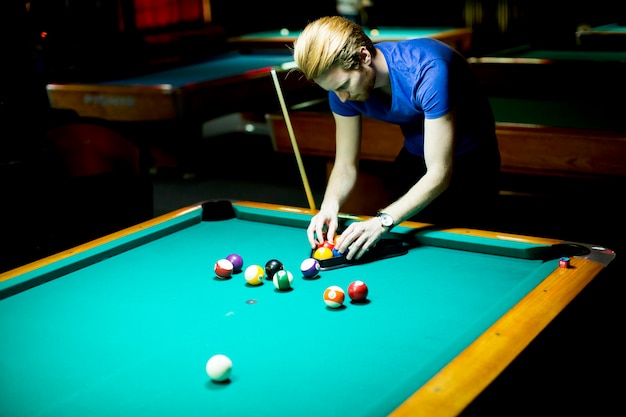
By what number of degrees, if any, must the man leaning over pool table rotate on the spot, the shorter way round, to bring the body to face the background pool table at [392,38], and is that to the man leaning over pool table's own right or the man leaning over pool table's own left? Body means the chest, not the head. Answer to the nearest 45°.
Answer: approximately 135° to the man leaning over pool table's own right

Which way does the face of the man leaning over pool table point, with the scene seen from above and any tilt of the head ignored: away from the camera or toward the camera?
toward the camera

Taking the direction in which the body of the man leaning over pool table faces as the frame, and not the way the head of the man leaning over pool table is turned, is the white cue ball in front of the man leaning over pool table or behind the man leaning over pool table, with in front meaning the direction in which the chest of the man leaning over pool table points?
in front

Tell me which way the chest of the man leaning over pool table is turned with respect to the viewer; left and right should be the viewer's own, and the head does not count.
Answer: facing the viewer and to the left of the viewer

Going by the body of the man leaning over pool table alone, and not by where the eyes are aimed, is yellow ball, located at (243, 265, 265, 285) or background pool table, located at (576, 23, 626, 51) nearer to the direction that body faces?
the yellow ball

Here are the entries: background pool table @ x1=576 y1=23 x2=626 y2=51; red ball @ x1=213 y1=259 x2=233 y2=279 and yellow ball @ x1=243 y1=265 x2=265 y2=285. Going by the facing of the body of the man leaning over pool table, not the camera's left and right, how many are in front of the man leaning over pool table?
2

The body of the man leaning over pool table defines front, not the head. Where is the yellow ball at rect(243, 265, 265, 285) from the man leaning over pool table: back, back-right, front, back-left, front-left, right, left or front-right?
front

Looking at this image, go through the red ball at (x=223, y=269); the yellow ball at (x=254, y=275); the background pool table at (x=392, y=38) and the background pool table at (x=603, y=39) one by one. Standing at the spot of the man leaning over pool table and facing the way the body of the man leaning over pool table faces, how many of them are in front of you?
2

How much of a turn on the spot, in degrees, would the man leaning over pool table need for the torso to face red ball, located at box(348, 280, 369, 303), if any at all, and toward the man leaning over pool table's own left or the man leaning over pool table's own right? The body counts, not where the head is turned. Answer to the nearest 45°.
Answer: approximately 45° to the man leaning over pool table's own left

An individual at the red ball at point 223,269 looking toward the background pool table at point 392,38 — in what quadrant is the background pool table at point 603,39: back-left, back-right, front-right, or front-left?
front-right

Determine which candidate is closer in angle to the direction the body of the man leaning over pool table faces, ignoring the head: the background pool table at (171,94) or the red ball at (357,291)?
the red ball

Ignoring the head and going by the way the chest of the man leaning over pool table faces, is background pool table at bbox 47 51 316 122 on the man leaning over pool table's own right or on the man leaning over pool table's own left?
on the man leaning over pool table's own right

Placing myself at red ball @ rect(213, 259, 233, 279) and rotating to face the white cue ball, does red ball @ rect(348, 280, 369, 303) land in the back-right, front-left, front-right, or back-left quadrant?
front-left
